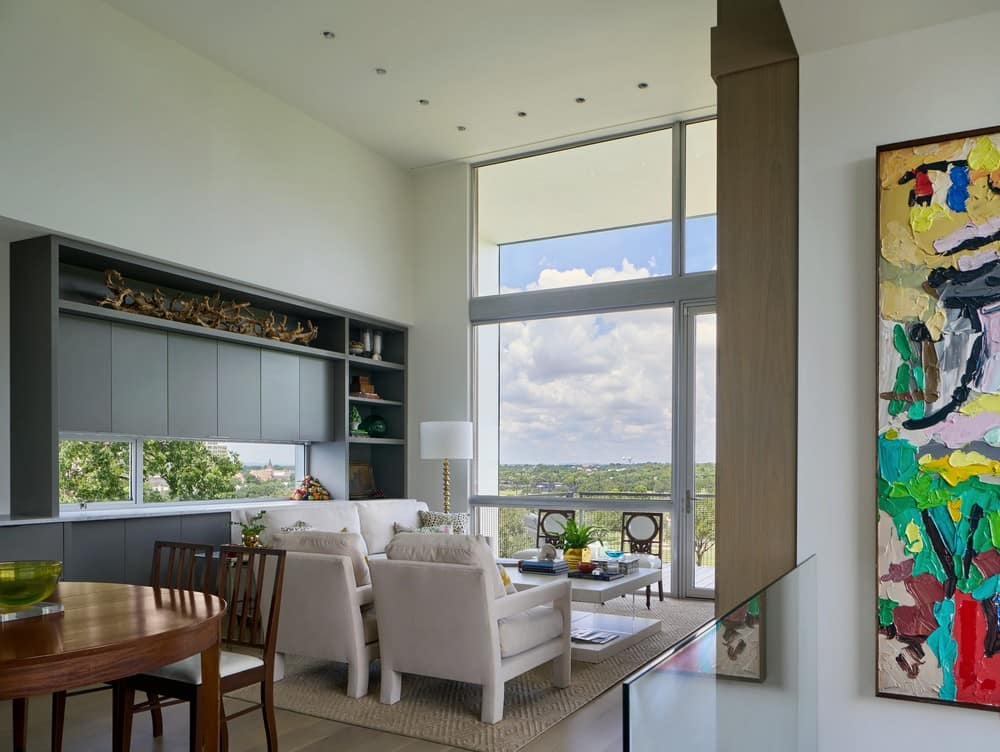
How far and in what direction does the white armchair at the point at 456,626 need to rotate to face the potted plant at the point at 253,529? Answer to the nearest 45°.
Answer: approximately 90° to its left

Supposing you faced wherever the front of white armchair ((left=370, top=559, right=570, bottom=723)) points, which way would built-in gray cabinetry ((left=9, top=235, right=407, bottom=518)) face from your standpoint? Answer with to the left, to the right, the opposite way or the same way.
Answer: to the right

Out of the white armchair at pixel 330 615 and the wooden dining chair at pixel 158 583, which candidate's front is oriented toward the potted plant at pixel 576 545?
the white armchair

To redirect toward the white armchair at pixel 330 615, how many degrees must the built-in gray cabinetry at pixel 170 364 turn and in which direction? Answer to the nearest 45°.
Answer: approximately 45° to its right

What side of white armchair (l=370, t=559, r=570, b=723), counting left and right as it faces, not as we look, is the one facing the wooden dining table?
back

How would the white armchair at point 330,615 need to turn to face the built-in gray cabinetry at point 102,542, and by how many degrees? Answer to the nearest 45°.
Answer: approximately 90° to its left

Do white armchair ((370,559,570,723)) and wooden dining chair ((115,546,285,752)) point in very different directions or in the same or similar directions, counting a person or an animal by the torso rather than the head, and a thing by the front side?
very different directions

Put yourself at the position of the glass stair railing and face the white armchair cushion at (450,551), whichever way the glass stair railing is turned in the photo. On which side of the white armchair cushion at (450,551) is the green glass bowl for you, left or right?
left

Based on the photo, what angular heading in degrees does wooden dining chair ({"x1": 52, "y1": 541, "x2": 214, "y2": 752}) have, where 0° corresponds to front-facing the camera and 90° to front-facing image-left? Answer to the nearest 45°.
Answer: approximately 45°

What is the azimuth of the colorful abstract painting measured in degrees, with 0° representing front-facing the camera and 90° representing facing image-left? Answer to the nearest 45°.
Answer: approximately 45°

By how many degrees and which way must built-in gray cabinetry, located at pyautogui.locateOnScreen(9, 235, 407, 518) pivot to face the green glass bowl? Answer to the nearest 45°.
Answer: approximately 45° to its right
